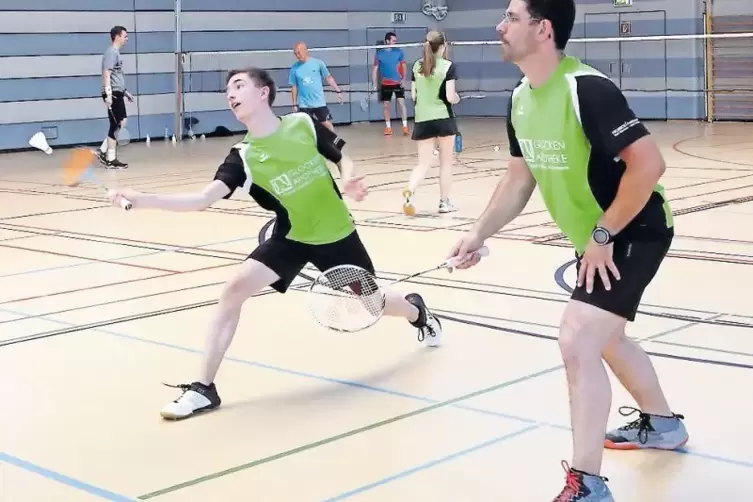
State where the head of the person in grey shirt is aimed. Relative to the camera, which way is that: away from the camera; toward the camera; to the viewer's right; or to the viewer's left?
to the viewer's right

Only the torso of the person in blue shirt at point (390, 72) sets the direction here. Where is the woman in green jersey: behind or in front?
in front

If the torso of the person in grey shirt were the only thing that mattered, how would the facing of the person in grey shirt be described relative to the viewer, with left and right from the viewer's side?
facing to the right of the viewer

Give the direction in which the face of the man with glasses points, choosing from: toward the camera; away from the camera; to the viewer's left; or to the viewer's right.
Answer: to the viewer's left

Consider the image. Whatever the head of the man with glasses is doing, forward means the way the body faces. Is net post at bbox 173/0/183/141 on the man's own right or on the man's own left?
on the man's own right

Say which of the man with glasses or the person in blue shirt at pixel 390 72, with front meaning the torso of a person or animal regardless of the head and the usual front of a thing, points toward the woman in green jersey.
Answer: the person in blue shirt

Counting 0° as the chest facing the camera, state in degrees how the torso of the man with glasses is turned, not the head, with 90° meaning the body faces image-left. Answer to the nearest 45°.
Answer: approximately 45°
